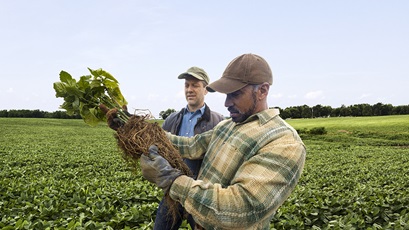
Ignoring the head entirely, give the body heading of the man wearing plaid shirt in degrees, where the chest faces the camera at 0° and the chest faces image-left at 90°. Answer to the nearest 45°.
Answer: approximately 45°

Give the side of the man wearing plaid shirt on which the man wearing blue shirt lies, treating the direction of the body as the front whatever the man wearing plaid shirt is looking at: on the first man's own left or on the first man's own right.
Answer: on the first man's own right
